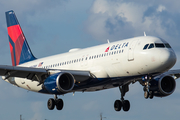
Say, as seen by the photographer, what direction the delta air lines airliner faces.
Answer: facing the viewer and to the right of the viewer
